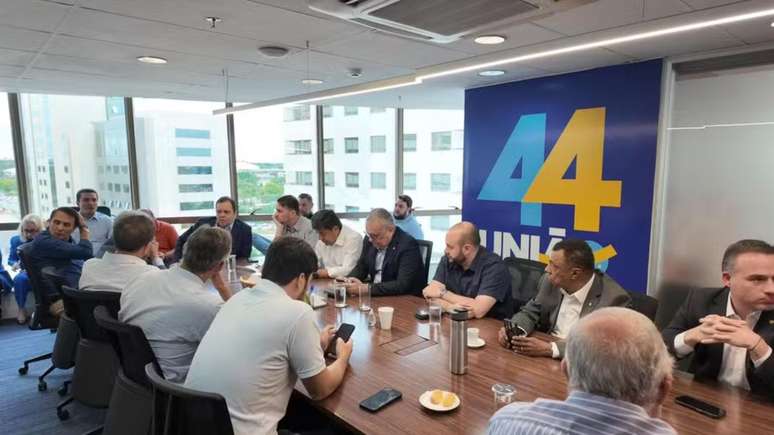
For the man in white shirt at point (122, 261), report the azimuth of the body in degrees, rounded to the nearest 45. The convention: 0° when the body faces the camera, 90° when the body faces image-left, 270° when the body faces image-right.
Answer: approximately 225°

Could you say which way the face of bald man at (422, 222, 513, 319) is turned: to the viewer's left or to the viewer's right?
to the viewer's left

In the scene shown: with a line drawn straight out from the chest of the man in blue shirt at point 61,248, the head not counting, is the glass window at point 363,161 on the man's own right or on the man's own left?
on the man's own left

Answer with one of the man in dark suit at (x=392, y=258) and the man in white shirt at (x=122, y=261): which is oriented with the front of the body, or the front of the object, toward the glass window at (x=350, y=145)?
the man in white shirt

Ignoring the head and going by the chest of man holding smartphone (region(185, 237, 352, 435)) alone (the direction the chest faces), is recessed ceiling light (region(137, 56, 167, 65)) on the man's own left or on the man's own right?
on the man's own left

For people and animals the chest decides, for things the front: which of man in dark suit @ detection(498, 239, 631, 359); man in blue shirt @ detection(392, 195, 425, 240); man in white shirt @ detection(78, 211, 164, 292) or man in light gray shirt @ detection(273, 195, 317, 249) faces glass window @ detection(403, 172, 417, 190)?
man in white shirt @ detection(78, 211, 164, 292)

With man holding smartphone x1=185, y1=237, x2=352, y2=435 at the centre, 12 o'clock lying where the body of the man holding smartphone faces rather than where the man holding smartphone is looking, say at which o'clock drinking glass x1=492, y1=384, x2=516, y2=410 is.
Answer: The drinking glass is roughly at 2 o'clock from the man holding smartphone.

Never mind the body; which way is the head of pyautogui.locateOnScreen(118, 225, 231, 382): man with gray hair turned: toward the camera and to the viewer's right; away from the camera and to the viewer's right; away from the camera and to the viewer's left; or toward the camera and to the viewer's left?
away from the camera and to the viewer's right

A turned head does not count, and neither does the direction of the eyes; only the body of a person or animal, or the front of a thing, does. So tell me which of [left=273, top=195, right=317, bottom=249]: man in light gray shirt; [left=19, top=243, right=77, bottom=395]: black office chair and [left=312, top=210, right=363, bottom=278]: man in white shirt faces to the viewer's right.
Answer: the black office chair

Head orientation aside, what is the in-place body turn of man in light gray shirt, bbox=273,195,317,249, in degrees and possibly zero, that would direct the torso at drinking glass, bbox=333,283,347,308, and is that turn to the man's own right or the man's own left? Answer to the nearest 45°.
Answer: approximately 45° to the man's own left

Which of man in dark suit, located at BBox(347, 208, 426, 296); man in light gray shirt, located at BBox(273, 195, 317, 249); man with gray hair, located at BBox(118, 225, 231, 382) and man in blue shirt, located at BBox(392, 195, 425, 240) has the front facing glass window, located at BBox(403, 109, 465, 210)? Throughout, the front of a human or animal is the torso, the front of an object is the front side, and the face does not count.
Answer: the man with gray hair

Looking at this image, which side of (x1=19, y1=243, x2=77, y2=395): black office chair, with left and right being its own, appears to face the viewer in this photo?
right

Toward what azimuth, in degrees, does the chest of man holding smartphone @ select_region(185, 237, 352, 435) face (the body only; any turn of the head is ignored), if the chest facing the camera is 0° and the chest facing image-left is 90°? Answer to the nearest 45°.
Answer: approximately 225°
